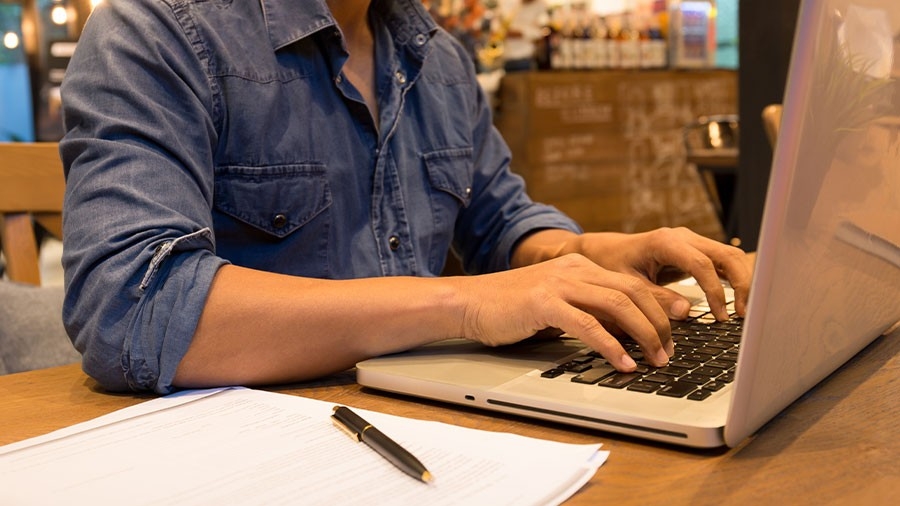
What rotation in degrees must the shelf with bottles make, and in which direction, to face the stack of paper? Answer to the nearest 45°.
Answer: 0° — it already faces it

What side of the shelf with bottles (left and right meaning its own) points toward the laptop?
front

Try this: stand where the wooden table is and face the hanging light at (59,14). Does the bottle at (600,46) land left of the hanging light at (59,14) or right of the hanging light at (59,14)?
right

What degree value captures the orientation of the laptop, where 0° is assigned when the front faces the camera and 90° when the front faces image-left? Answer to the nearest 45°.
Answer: approximately 135°

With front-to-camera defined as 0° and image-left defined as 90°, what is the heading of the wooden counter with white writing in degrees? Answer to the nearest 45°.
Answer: approximately 0°

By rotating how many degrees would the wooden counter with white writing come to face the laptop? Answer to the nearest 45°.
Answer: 0° — it already faces it

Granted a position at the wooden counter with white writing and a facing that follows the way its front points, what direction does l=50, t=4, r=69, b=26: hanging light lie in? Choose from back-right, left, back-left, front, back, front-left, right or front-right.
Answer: right

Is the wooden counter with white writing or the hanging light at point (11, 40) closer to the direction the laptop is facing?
the hanging light

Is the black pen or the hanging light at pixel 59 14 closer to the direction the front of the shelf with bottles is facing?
the black pen

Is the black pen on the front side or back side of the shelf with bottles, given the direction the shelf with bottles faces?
on the front side

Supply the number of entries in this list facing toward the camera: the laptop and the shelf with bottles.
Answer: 1
